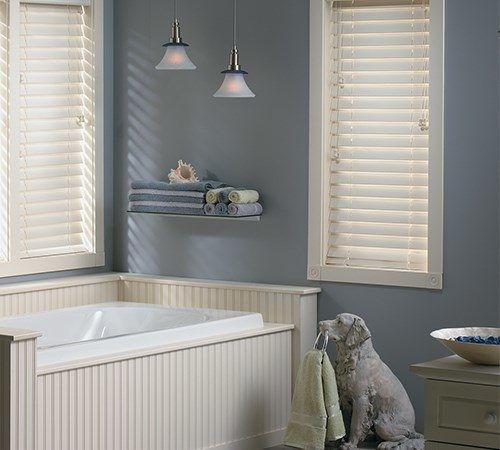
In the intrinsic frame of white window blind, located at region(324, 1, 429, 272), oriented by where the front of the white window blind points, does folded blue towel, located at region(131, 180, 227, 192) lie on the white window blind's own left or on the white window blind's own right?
on the white window blind's own right

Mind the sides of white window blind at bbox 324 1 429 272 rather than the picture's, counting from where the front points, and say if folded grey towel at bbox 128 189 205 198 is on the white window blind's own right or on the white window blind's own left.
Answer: on the white window blind's own right

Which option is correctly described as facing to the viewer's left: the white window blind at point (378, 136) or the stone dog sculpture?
the stone dog sculpture

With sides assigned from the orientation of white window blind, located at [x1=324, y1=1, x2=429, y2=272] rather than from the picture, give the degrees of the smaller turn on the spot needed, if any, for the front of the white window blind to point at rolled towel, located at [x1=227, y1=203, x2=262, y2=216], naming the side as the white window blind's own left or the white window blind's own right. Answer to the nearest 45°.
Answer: approximately 90° to the white window blind's own right

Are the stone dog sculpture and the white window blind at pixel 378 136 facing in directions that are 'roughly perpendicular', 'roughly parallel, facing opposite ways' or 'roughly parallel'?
roughly perpendicular

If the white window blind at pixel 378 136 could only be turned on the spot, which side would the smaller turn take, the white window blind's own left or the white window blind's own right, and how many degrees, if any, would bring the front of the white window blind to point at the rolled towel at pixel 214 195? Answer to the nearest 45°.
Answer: approximately 90° to the white window blind's own right

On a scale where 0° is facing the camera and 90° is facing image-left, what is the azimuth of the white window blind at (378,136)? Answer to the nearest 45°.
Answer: approximately 0°

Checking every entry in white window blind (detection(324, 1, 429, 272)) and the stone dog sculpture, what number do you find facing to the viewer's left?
1

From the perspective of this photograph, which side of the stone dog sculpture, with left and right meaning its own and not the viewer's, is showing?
left
